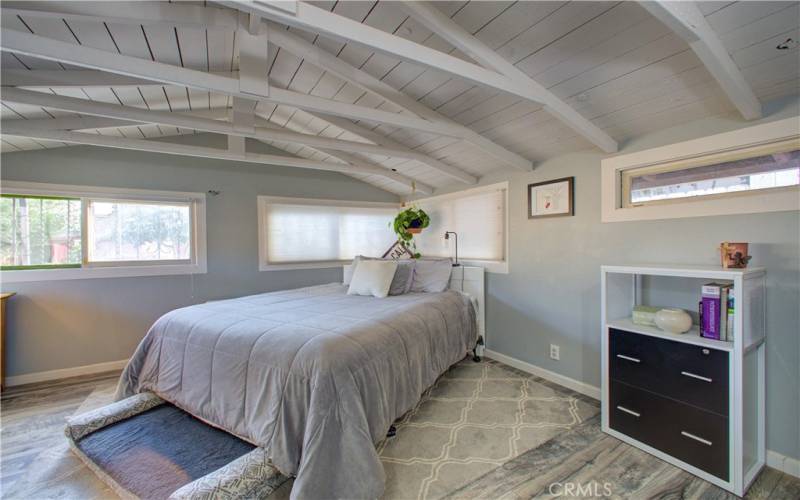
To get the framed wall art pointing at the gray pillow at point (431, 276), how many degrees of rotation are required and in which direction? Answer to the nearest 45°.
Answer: approximately 45° to its right

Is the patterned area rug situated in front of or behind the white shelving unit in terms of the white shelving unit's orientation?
in front

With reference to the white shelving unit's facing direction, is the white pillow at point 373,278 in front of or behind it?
in front

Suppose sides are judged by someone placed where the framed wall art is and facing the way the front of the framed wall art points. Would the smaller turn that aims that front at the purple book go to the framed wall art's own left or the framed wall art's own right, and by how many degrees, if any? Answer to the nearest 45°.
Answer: approximately 90° to the framed wall art's own left

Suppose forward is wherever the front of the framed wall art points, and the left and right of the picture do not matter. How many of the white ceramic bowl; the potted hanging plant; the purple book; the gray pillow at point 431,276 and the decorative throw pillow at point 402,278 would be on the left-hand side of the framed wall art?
2

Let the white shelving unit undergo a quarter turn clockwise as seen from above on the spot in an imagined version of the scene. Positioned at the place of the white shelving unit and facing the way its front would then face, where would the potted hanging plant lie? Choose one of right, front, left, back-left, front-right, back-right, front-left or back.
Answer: front-left

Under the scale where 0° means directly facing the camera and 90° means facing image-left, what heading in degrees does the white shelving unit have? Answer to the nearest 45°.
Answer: approximately 45°

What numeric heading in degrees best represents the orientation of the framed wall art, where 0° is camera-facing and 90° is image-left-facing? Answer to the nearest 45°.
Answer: approximately 45°

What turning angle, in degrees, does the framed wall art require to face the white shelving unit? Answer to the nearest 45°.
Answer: approximately 90° to its left

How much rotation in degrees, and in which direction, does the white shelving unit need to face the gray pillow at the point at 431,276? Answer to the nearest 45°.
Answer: approximately 45° to its right

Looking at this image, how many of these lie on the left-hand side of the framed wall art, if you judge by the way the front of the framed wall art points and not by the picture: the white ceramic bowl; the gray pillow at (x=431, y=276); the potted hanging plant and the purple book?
2

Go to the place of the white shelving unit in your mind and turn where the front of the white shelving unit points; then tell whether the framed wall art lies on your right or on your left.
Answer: on your right
